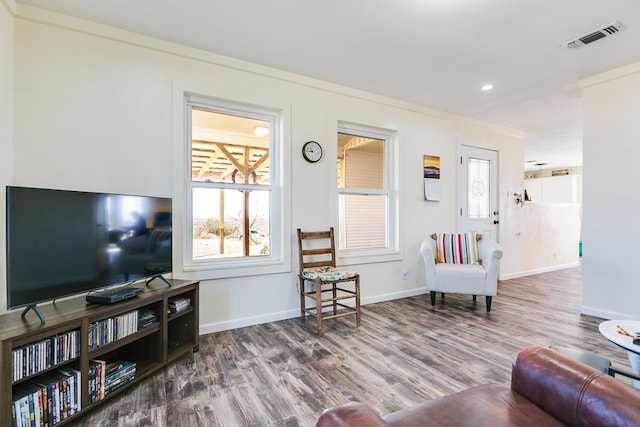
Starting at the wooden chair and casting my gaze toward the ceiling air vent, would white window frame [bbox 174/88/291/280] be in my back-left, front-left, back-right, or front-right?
back-right

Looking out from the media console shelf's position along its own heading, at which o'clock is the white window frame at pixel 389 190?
The white window frame is roughly at 10 o'clock from the media console shelf.

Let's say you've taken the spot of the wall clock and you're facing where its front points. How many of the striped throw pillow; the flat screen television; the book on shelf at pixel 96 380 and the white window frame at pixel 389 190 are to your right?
2

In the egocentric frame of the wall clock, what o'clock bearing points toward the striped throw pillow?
The striped throw pillow is roughly at 10 o'clock from the wall clock.

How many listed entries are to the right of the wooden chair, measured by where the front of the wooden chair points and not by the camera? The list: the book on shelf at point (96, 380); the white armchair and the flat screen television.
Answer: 2

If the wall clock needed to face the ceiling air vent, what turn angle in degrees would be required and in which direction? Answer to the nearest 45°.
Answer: approximately 45° to its left
